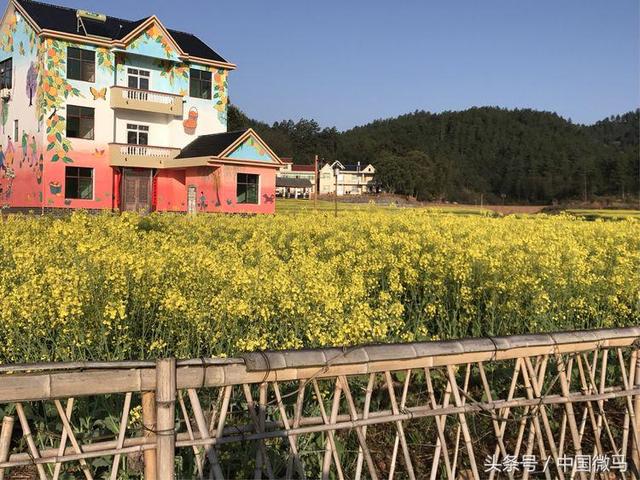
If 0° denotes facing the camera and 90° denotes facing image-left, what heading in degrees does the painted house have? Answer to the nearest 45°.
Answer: approximately 315°

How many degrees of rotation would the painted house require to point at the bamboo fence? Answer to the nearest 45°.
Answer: approximately 45° to its right
